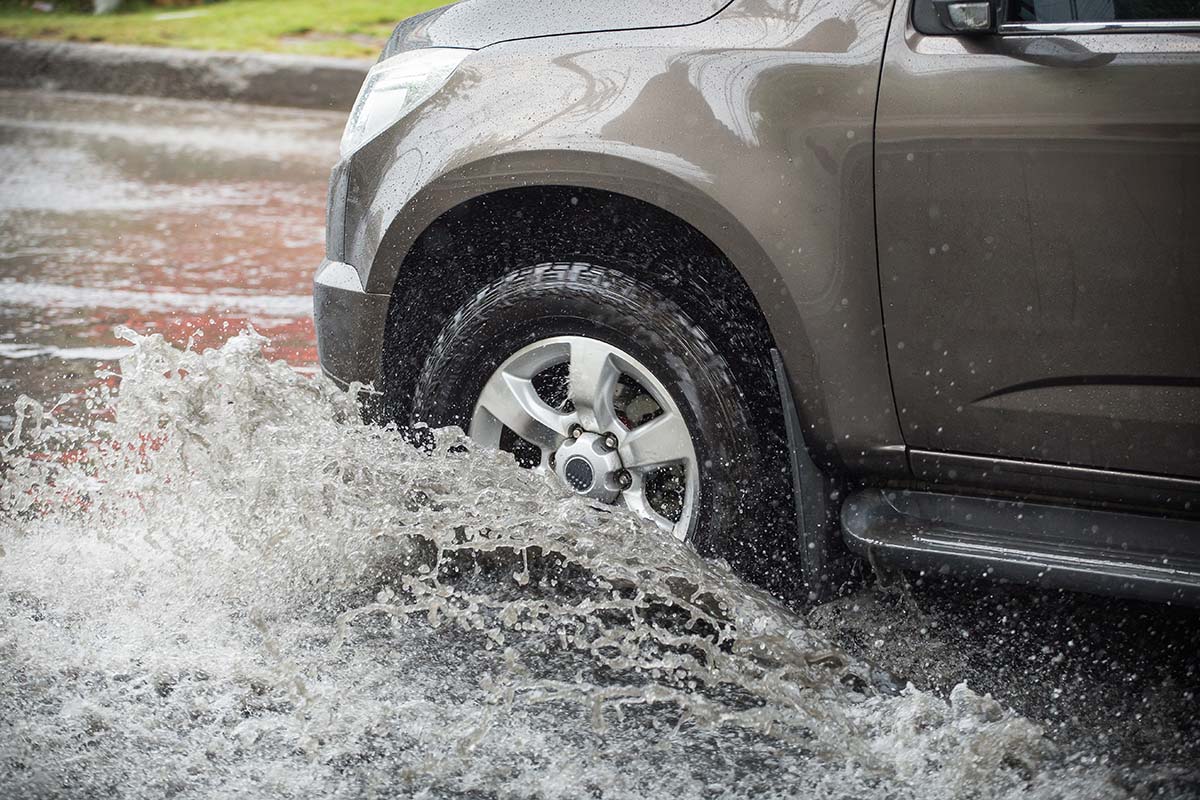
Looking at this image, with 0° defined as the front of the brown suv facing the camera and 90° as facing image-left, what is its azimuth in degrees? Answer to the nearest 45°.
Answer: approximately 90°
